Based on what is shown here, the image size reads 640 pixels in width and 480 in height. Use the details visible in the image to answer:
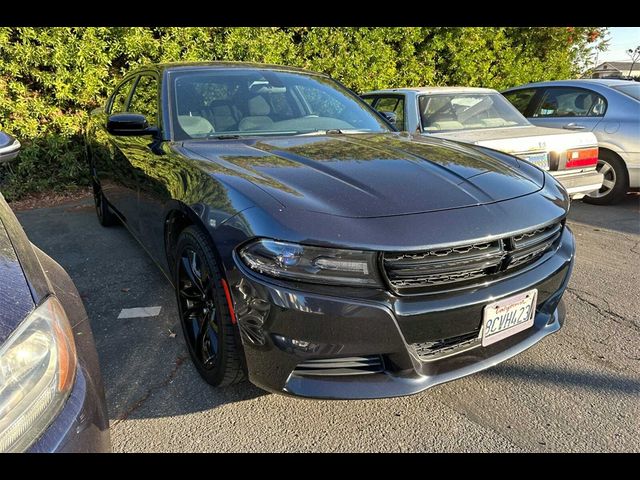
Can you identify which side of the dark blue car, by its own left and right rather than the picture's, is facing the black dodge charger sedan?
left

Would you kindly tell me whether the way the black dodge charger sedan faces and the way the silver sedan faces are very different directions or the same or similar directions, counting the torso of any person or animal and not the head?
very different directions

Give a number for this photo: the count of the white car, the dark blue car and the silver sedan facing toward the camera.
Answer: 1

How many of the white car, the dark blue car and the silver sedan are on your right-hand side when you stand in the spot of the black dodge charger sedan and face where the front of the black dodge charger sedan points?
1

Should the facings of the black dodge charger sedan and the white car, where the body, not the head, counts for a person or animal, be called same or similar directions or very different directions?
very different directions

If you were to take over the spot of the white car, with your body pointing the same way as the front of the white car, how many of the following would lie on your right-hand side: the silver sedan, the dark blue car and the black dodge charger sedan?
1

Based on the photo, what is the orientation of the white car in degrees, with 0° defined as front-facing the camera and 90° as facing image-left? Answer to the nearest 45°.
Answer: approximately 135°

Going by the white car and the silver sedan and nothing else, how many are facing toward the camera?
0

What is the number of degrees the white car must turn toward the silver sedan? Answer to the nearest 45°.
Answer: approximately 90° to its right

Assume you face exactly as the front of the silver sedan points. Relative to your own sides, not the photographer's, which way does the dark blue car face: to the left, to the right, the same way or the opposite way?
the opposite way

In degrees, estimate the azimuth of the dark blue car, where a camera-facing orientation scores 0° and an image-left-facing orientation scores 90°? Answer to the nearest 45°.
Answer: approximately 0°

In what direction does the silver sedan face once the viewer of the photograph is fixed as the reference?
facing away from the viewer and to the left of the viewer

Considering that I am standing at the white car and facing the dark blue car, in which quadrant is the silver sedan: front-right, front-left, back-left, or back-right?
back-left
